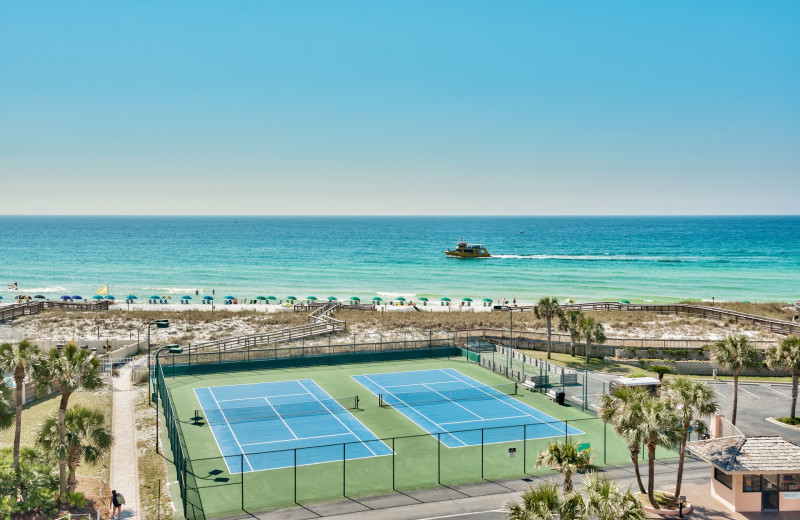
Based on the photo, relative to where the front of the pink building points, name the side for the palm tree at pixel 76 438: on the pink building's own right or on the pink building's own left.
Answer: on the pink building's own right

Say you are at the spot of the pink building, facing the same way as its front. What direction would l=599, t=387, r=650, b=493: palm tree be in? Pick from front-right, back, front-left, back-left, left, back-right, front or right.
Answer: front-right

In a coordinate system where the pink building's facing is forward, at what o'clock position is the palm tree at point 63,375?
The palm tree is roughly at 2 o'clock from the pink building.

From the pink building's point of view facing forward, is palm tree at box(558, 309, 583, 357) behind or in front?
behind

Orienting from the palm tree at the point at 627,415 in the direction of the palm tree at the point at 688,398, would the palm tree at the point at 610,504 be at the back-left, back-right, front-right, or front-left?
back-right

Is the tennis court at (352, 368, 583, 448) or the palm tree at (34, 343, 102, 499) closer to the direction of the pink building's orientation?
the palm tree

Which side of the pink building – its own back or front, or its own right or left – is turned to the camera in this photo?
front

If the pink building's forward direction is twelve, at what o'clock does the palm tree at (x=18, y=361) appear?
The palm tree is roughly at 2 o'clock from the pink building.

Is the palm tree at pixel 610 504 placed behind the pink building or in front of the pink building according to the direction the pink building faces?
in front

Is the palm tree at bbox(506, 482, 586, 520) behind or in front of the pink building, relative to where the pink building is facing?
in front

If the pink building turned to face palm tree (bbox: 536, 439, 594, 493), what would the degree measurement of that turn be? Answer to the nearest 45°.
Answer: approximately 45° to its right

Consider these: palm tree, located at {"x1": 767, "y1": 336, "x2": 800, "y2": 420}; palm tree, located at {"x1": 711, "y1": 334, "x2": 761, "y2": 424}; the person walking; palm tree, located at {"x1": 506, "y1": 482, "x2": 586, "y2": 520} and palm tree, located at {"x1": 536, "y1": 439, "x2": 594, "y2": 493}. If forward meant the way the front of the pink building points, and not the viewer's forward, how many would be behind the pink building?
2

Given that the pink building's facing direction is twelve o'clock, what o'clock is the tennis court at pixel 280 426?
The tennis court is roughly at 3 o'clock from the pink building.
